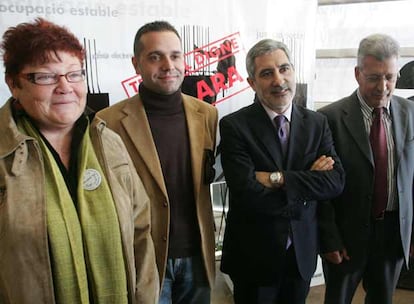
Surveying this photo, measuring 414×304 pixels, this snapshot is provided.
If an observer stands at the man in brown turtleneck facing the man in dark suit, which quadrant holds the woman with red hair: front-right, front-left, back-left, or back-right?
back-right

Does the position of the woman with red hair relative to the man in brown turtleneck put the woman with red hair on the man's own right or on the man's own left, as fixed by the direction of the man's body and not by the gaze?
on the man's own right

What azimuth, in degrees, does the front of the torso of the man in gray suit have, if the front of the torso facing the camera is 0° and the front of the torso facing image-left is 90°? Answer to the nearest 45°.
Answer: approximately 315°

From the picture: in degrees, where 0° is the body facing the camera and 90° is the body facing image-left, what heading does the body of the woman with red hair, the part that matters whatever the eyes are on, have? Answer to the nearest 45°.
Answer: approximately 315°

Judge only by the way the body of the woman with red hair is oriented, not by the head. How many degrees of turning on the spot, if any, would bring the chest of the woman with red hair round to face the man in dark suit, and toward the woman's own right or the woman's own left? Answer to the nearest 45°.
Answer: approximately 45° to the woman's own left
